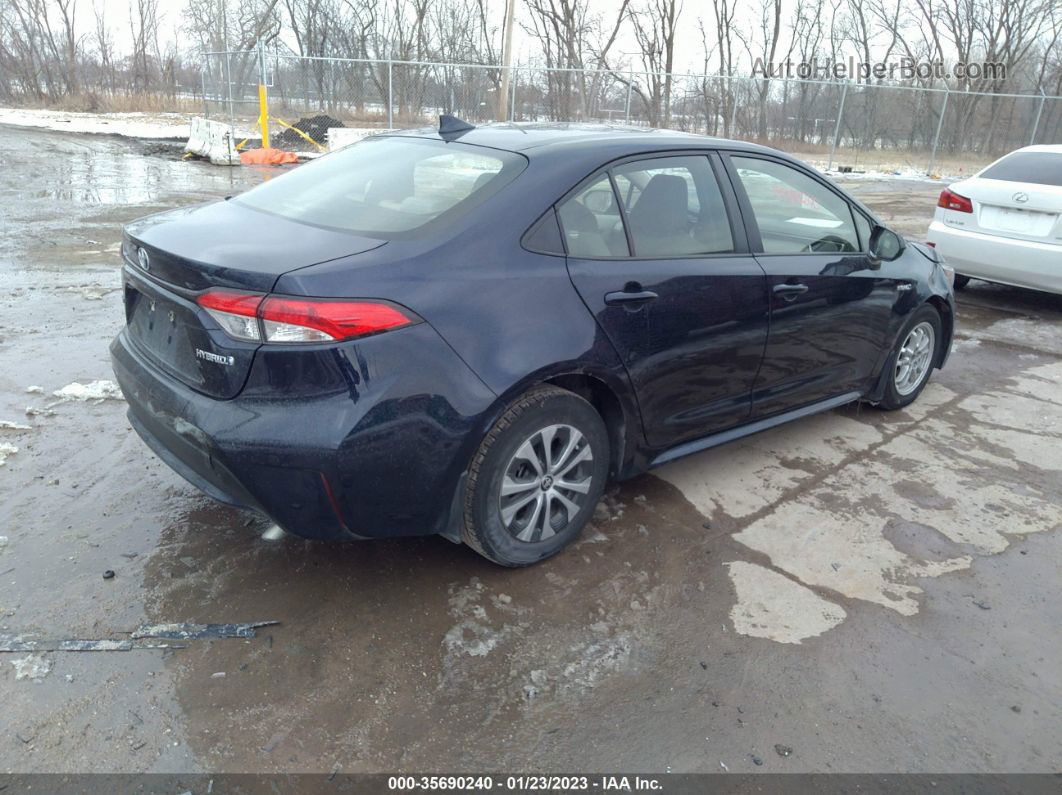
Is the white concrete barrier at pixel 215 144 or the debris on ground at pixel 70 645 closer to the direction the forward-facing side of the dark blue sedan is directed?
the white concrete barrier

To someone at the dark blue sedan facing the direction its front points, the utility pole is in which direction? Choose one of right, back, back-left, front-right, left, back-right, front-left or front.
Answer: front-left

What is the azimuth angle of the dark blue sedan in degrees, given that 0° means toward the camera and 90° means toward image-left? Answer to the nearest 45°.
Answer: approximately 225°

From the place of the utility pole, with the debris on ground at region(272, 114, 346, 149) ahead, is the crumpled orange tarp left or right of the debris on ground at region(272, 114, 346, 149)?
left

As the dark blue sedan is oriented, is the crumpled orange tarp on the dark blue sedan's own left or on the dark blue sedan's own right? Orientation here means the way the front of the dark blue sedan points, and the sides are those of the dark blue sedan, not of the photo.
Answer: on the dark blue sedan's own left

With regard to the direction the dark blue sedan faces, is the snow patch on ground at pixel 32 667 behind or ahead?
behind

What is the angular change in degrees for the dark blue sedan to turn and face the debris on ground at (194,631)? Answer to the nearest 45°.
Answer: approximately 180°

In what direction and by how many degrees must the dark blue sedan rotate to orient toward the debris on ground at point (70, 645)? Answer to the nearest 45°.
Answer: approximately 180°

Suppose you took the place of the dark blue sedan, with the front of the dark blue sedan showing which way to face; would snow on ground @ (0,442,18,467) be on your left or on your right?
on your left

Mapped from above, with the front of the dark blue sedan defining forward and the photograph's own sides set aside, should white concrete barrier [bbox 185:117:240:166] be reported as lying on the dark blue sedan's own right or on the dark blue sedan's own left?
on the dark blue sedan's own left

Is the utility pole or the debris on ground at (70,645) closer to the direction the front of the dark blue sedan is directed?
the utility pole

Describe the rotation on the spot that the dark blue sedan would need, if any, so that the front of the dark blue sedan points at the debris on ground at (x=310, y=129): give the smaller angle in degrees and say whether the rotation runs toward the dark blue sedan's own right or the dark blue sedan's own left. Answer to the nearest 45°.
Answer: approximately 45° to the dark blue sedan's own left

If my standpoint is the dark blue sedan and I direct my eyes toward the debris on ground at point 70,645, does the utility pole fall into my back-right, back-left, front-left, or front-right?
back-right
